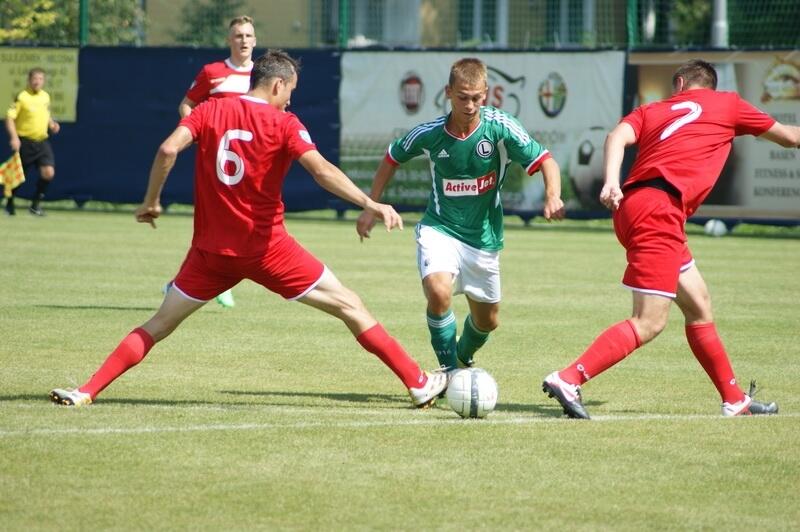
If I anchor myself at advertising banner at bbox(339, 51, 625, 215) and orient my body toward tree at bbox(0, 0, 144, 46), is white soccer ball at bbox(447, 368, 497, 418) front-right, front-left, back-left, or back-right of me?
back-left

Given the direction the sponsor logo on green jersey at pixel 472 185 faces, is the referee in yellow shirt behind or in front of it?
behind

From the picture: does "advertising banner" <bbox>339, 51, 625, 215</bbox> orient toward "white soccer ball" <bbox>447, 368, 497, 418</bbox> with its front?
yes

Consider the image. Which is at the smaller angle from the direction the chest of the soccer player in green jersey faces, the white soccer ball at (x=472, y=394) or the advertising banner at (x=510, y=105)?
the white soccer ball

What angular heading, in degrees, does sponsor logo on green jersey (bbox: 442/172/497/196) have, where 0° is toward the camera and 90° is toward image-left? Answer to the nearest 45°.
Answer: approximately 0°

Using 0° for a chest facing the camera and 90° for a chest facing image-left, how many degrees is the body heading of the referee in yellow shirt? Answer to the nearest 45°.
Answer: approximately 315°

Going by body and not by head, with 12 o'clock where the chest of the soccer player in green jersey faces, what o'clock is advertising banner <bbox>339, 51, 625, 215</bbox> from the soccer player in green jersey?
The advertising banner is roughly at 6 o'clock from the soccer player in green jersey.
